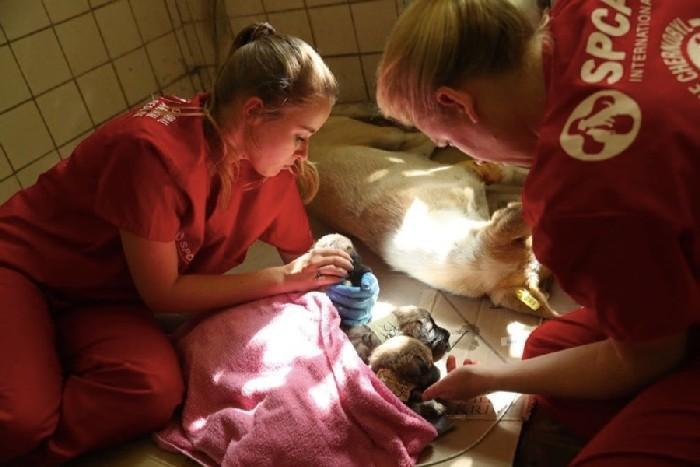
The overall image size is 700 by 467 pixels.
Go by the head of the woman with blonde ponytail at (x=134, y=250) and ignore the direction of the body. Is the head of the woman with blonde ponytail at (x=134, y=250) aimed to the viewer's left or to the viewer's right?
to the viewer's right

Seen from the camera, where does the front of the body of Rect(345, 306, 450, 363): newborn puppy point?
to the viewer's right
